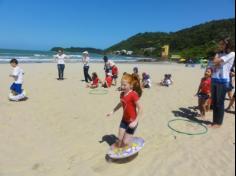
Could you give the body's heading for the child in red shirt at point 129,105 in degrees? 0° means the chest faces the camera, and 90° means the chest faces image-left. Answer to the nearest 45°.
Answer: approximately 45°

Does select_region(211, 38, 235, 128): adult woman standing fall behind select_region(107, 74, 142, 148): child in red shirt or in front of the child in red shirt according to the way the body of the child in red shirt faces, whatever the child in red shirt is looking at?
behind

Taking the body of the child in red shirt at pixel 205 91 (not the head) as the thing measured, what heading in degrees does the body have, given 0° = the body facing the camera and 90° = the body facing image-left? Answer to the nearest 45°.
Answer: approximately 45°

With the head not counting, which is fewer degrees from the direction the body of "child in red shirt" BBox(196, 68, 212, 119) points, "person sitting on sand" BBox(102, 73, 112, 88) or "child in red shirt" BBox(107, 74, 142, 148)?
the child in red shirt

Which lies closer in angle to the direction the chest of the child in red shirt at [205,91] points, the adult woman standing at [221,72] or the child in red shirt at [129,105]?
the child in red shirt

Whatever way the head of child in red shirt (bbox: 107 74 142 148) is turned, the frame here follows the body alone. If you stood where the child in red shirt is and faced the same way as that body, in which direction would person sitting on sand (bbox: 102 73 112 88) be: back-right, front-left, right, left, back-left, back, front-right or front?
back-right

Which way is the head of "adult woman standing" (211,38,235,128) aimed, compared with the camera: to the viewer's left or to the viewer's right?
to the viewer's left
